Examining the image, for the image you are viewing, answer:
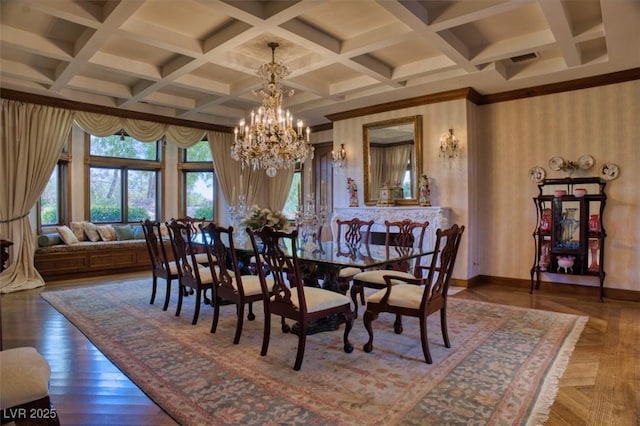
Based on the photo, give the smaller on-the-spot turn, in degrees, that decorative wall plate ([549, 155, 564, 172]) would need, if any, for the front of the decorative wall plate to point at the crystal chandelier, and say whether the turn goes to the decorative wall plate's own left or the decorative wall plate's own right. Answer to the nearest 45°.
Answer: approximately 45° to the decorative wall plate's own right

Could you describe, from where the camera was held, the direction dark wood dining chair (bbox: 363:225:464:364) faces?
facing away from the viewer and to the left of the viewer

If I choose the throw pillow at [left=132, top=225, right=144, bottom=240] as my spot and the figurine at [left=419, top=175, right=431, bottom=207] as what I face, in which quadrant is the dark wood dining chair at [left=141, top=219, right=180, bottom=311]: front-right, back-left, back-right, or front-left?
front-right

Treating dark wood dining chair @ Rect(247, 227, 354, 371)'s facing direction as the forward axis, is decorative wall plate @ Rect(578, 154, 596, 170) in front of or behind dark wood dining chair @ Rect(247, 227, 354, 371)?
in front

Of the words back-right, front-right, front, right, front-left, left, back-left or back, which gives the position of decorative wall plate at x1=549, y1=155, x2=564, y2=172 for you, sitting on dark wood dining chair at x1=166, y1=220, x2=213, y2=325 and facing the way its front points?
front-right

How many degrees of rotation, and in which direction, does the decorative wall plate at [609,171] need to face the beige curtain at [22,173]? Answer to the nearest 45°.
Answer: approximately 45° to its right

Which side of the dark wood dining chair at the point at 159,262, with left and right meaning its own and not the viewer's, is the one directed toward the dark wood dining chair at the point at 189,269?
right

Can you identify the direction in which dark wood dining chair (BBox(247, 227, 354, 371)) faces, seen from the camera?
facing away from the viewer and to the right of the viewer

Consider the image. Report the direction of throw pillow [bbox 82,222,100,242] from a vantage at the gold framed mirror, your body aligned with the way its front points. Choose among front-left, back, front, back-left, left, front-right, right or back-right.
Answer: front-right

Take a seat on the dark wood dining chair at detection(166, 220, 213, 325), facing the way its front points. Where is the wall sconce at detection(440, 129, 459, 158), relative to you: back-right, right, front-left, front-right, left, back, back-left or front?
front-right

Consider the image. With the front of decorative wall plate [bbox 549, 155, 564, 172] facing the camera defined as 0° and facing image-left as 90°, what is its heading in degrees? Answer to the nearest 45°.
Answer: approximately 0°

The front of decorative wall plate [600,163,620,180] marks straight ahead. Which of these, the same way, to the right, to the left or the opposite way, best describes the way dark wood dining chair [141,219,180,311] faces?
the opposite way

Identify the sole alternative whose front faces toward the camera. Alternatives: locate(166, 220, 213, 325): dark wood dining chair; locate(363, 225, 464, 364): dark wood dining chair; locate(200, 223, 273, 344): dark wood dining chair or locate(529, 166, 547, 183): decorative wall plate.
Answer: the decorative wall plate

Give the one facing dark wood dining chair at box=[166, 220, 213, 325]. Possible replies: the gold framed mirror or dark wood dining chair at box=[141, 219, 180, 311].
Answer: the gold framed mirror

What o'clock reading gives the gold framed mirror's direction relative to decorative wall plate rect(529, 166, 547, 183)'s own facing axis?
The gold framed mirror is roughly at 3 o'clock from the decorative wall plate.

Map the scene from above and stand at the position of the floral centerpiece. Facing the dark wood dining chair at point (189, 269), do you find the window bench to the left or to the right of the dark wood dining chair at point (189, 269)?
right

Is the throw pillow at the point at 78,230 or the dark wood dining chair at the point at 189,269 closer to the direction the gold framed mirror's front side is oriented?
the dark wood dining chair

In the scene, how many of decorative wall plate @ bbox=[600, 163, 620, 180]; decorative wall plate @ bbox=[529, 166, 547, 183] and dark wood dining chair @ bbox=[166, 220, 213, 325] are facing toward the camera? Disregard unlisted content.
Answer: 2

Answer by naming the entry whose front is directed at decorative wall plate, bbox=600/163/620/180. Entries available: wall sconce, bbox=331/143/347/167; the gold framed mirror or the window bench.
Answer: the window bench
